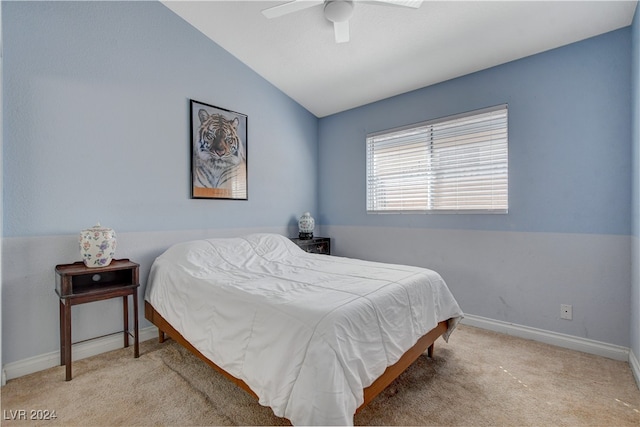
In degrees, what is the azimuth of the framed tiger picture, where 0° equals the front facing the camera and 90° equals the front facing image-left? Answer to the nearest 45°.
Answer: approximately 315°

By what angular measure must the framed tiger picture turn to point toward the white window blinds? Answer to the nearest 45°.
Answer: approximately 45° to its left

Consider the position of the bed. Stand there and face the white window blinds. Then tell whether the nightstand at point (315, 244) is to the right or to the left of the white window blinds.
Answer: left

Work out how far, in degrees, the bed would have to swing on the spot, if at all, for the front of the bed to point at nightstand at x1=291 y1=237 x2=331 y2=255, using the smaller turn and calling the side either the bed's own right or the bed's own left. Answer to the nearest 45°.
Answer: approximately 135° to the bed's own left

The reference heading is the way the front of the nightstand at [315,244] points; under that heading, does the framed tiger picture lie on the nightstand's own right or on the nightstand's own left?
on the nightstand's own right

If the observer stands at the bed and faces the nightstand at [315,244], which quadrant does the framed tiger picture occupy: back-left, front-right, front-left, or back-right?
front-left

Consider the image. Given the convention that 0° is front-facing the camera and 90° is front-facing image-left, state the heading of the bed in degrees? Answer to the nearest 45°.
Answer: approximately 315°

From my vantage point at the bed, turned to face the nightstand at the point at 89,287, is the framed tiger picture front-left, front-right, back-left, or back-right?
front-right

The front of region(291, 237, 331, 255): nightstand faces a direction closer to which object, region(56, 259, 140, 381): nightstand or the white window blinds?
the white window blinds

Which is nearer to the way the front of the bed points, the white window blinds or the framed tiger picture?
the white window blinds

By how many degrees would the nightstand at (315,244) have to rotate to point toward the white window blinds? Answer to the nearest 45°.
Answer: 0° — it already faces it

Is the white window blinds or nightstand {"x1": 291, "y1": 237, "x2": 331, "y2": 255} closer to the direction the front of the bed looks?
the white window blinds

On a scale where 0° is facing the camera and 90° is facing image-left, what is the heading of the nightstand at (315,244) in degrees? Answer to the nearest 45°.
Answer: approximately 315°
